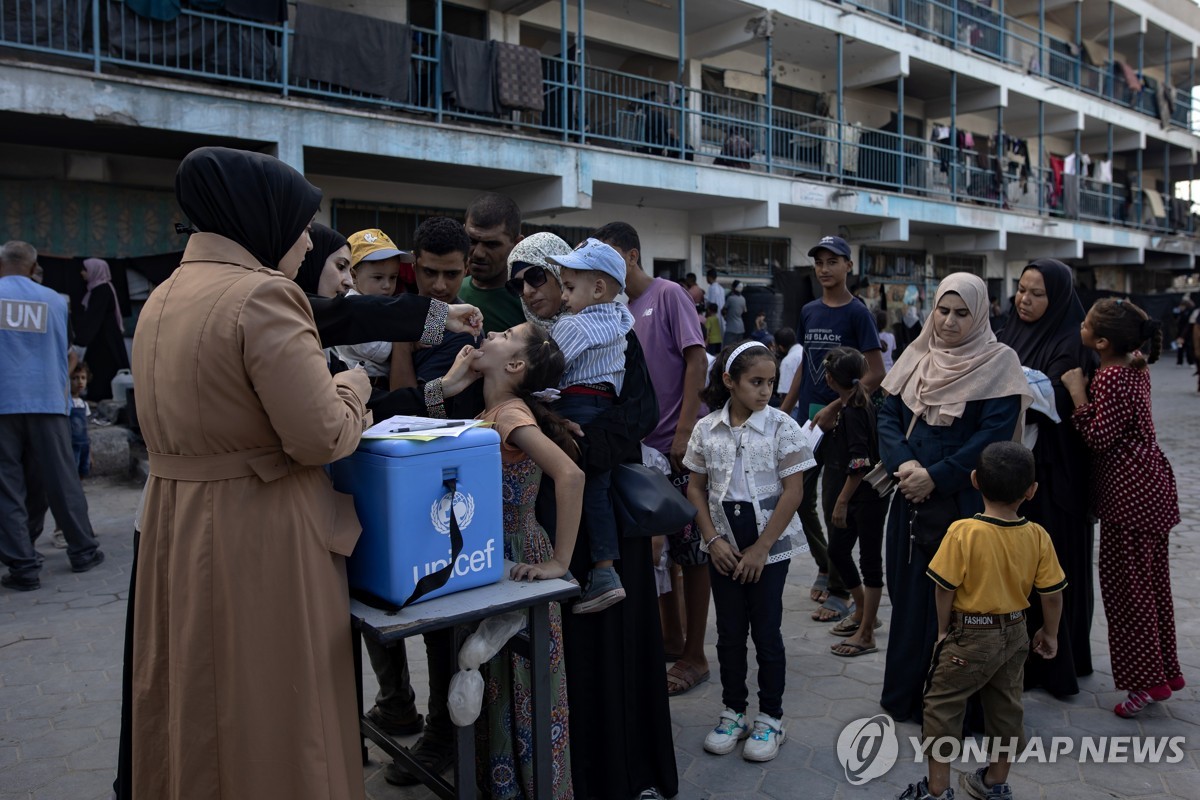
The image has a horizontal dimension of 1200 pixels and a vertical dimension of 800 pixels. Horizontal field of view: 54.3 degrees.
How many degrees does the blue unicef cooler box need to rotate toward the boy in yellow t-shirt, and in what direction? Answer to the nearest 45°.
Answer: approximately 45° to its left

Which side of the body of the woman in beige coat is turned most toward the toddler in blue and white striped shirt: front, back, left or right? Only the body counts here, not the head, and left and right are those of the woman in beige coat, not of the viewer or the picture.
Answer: front

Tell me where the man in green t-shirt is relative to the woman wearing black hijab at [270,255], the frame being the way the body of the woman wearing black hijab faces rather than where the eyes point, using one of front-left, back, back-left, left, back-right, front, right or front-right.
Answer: front-left

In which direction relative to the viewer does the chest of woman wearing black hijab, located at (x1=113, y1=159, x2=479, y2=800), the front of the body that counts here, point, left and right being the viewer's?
facing to the right of the viewer

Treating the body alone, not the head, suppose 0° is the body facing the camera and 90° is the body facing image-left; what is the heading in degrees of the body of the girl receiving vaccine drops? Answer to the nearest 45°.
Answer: approximately 90°

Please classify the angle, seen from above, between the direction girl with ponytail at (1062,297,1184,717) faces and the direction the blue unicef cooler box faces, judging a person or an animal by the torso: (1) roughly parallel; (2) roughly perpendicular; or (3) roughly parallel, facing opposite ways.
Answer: roughly parallel, facing opposite ways

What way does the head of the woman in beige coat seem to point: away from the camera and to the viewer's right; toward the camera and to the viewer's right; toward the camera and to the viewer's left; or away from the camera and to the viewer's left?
away from the camera and to the viewer's right

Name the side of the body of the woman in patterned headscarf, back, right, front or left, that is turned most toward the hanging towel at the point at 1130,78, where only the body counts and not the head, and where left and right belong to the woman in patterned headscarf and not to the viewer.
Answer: back

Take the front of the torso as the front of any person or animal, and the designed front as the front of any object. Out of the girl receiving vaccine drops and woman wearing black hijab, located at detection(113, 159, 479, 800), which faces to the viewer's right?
the woman wearing black hijab

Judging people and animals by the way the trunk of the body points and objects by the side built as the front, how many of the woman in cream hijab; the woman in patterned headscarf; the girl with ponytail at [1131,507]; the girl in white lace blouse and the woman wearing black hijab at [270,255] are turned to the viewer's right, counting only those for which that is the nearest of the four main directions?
1

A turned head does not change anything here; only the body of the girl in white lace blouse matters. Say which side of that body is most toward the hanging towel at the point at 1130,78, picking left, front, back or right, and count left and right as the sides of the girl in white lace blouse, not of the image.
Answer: back

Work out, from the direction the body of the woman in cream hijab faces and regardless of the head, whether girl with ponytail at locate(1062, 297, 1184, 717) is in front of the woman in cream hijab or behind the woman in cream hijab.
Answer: behind
